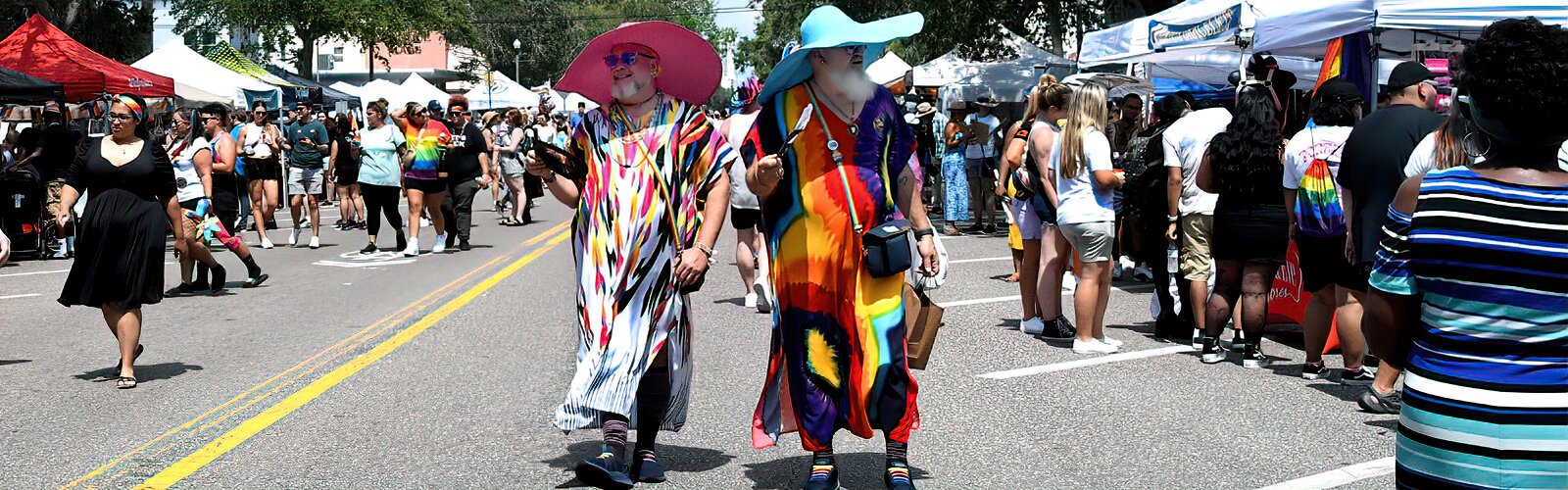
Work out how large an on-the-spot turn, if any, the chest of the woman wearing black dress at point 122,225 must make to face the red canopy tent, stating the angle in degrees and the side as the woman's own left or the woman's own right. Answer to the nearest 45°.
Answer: approximately 180°

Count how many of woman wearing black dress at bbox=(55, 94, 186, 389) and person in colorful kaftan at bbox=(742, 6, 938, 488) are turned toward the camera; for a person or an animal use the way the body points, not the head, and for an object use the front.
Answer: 2

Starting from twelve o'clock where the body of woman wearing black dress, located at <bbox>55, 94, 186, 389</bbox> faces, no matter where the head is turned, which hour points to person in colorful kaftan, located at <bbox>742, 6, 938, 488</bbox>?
The person in colorful kaftan is roughly at 11 o'clock from the woman wearing black dress.

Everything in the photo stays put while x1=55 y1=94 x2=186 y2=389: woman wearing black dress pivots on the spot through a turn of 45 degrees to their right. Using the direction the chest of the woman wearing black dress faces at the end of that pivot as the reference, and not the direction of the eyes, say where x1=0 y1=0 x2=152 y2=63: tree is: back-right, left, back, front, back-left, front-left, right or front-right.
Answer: back-right

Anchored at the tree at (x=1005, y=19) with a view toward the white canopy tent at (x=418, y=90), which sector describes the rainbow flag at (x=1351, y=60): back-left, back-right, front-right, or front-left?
back-left

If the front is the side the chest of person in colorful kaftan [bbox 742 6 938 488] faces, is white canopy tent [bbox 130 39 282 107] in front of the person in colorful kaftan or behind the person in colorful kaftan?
behind

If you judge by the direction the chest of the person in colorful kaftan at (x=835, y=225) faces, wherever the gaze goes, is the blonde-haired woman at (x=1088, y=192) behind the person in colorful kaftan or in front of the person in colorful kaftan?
behind

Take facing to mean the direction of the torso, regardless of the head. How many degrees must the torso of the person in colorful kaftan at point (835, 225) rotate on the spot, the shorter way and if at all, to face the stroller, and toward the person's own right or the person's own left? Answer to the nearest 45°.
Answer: approximately 135° to the person's own right

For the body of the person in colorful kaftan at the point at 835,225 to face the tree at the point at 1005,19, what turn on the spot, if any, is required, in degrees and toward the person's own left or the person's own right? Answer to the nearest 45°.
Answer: approximately 180°

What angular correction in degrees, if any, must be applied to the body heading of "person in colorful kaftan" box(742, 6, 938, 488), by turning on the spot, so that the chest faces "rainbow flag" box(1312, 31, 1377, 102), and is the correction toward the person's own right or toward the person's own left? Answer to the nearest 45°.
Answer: approximately 135° to the person's own left
